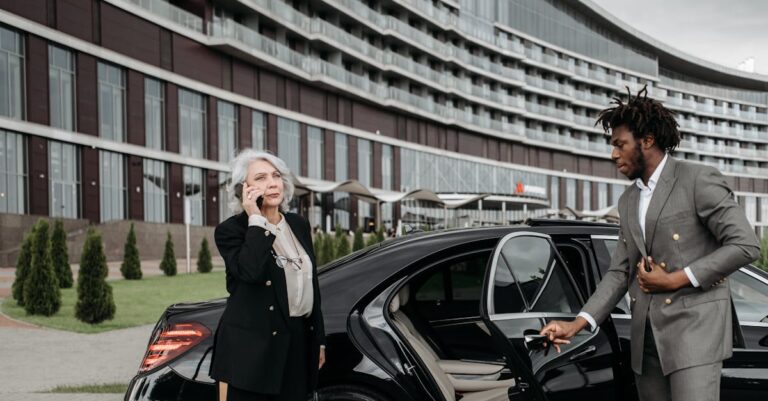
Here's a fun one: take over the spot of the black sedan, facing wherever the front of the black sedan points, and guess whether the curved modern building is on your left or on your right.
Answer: on your left

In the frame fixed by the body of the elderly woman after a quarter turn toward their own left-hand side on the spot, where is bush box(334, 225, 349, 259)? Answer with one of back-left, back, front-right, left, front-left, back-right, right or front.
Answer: front-left

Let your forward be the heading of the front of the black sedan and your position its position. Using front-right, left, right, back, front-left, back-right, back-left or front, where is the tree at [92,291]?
back-left

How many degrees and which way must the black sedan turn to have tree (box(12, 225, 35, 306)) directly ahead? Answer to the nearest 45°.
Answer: approximately 135° to its left

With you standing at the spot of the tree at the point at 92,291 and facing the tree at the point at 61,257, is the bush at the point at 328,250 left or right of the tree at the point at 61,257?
right

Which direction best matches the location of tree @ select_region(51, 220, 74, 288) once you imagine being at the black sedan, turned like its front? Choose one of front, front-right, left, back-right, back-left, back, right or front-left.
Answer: back-left

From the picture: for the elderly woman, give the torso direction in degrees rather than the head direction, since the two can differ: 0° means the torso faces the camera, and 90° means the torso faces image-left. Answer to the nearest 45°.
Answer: approximately 315°

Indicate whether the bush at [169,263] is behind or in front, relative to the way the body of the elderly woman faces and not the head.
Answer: behind

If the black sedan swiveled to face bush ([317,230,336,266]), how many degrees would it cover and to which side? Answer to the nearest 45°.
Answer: approximately 90° to its left

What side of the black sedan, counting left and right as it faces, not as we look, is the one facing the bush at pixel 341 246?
left

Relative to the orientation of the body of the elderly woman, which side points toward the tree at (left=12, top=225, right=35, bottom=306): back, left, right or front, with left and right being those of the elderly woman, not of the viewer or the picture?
back

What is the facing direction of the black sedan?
to the viewer's right
